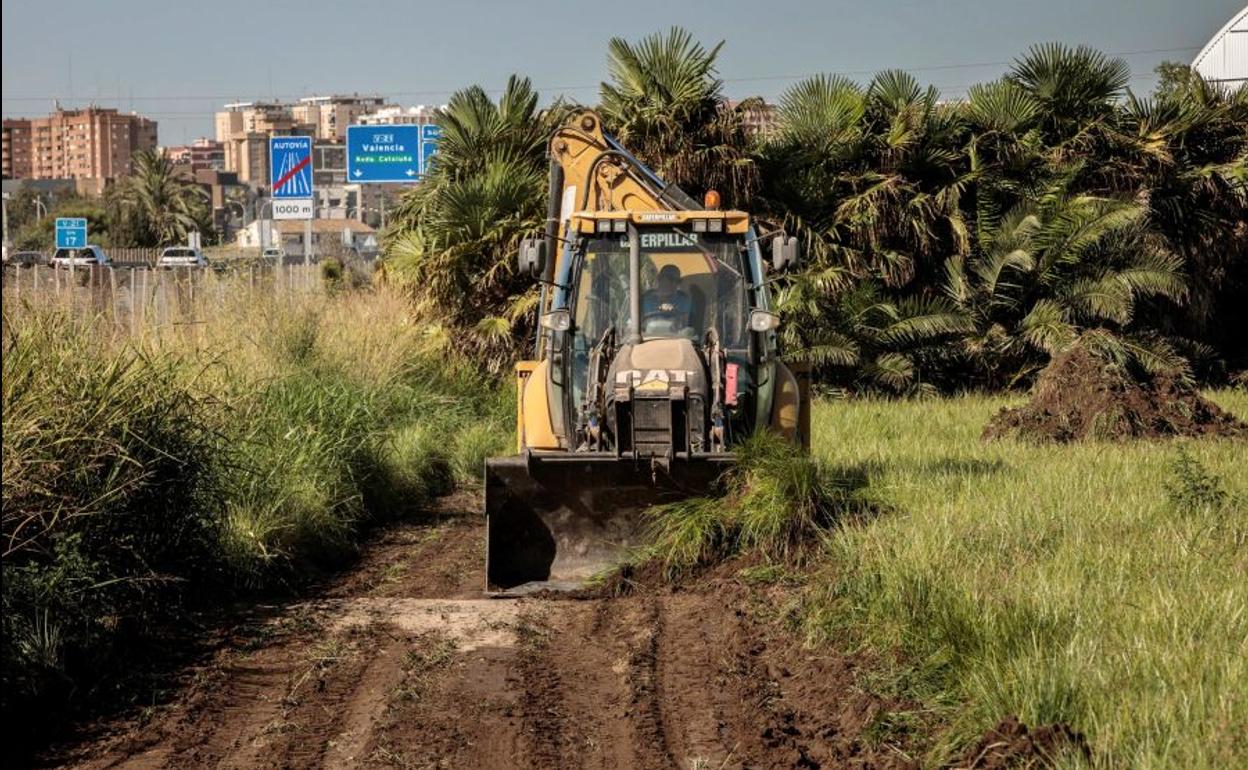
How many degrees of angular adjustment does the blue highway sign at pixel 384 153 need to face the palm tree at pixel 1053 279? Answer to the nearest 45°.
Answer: approximately 45° to its left

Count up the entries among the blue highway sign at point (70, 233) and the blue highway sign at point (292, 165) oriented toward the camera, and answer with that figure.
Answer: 2

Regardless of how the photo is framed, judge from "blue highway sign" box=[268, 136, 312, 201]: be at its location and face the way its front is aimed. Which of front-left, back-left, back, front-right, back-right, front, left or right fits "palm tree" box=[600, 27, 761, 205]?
front-left

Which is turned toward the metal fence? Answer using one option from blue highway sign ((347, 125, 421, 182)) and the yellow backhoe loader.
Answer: the blue highway sign

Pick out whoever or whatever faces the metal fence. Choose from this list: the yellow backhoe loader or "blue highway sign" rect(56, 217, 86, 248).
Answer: the blue highway sign

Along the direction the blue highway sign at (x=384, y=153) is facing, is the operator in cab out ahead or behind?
ahead
